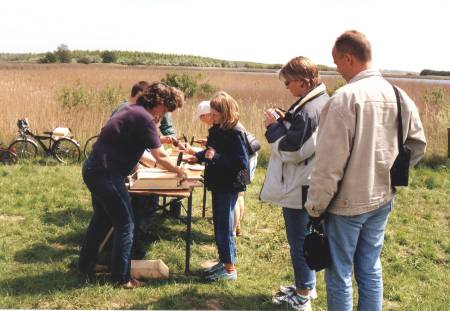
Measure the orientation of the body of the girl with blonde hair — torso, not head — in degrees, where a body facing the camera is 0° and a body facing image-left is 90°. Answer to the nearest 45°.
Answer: approximately 90°

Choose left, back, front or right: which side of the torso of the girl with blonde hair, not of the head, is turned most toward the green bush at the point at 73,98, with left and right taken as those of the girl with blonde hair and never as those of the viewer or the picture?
right

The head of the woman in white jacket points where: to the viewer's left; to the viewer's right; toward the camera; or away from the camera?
to the viewer's left

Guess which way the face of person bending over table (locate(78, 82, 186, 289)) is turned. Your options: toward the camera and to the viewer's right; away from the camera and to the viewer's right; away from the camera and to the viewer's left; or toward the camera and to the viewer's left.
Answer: away from the camera and to the viewer's right

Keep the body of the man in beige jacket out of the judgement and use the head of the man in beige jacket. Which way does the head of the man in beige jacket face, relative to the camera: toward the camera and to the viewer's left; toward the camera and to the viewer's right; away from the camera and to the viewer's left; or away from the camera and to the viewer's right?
away from the camera and to the viewer's left

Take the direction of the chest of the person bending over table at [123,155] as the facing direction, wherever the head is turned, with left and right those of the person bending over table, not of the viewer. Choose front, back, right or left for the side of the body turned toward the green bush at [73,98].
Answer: left

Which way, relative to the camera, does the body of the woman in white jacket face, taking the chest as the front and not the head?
to the viewer's left

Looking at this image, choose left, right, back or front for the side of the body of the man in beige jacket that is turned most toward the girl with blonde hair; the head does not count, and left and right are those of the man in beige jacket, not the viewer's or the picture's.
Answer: front

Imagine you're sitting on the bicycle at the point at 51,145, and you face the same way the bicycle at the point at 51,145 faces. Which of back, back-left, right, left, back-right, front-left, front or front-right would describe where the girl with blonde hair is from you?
left

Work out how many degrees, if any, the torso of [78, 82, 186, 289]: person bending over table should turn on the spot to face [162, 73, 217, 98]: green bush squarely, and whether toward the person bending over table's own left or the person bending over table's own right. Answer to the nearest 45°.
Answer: approximately 90° to the person bending over table's own left

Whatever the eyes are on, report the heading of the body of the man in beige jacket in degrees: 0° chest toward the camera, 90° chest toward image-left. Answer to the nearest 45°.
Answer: approximately 135°

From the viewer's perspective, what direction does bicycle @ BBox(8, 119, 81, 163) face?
to the viewer's left

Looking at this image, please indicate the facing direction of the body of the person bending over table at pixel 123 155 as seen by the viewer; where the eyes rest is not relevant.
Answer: to the viewer's right

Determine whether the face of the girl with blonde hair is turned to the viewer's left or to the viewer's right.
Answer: to the viewer's left

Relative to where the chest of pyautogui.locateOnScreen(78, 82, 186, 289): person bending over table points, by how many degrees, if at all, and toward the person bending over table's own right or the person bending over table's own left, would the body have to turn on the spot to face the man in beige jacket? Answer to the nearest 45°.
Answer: approximately 45° to the person bending over table's own right

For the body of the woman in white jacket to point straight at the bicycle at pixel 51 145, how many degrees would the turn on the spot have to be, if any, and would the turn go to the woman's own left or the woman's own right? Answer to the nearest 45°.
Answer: approximately 45° to the woman's own right

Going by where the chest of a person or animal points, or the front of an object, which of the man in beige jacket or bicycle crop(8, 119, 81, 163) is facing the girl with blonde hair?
the man in beige jacket
